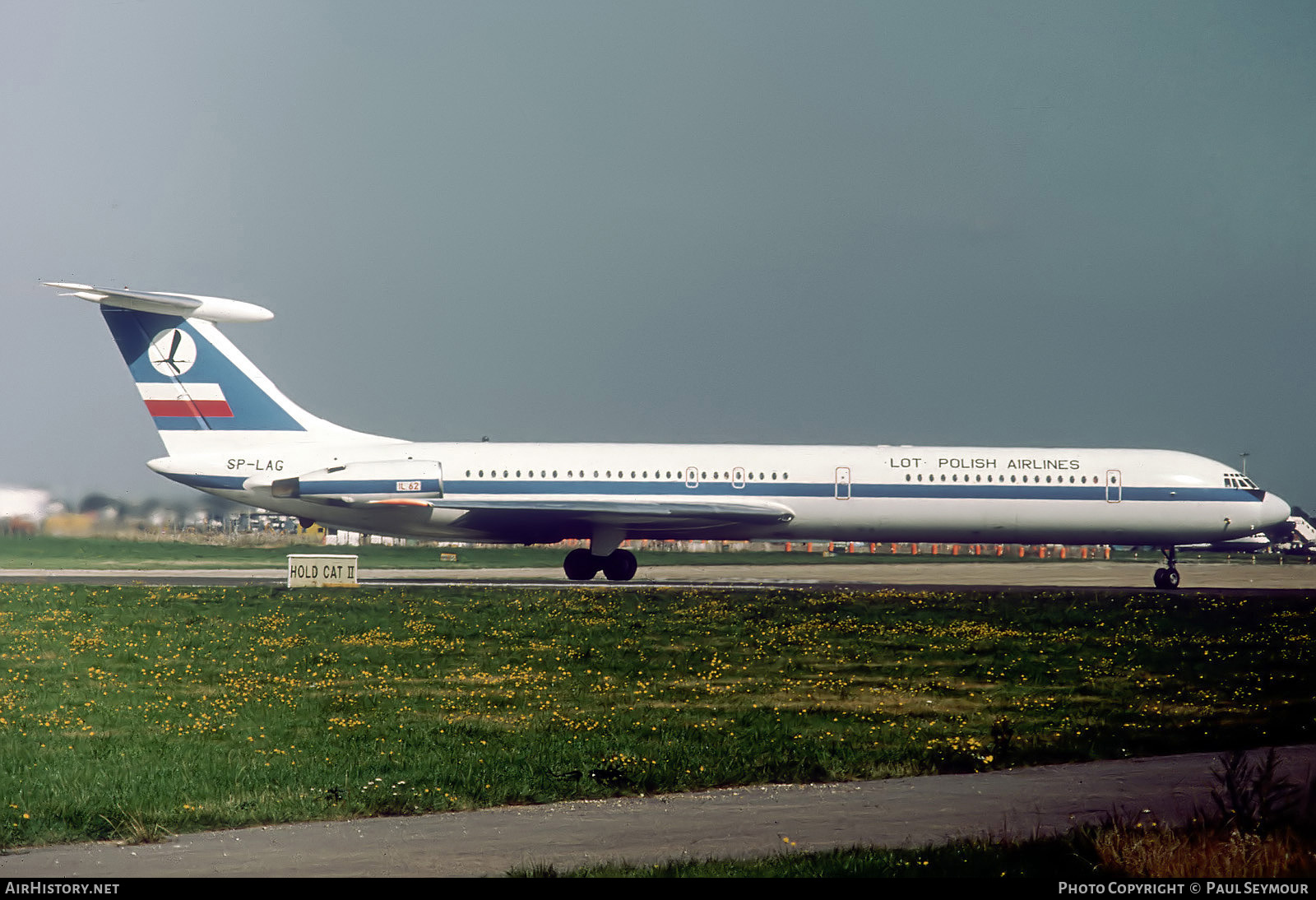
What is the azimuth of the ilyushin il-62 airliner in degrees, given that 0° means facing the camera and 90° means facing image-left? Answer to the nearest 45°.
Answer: approximately 270°
